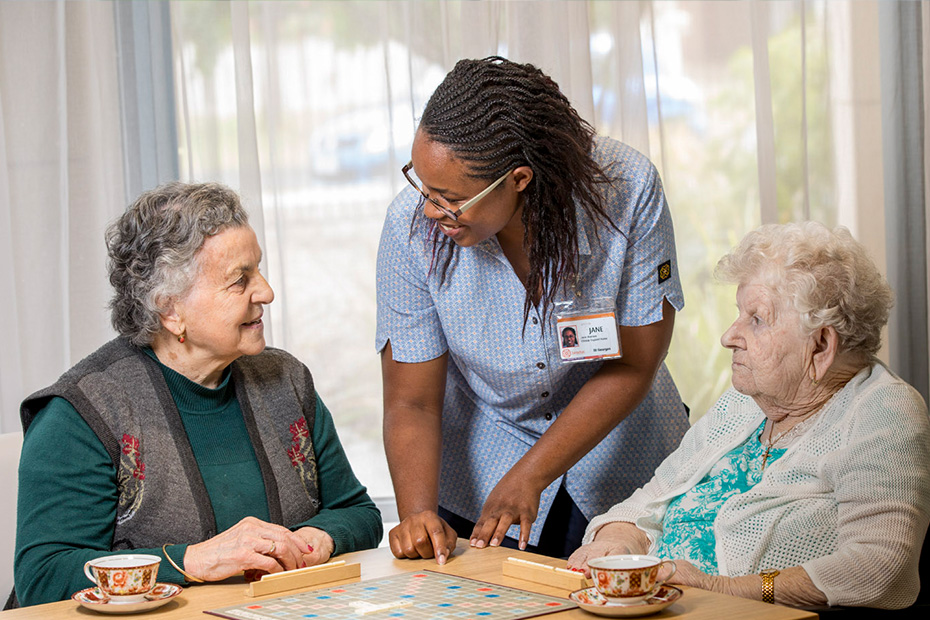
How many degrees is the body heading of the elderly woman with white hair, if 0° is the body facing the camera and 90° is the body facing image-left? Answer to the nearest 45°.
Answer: approximately 45°

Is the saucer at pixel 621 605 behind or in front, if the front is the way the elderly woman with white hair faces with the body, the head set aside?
in front

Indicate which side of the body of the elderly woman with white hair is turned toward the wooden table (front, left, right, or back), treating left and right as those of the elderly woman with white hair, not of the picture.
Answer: front

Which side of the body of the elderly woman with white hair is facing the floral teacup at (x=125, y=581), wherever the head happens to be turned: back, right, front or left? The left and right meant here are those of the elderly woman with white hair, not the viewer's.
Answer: front

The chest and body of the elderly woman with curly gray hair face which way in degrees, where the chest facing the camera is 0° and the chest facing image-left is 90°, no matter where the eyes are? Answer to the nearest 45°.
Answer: approximately 315°

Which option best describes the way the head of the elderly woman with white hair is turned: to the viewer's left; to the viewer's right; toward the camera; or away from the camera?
to the viewer's left

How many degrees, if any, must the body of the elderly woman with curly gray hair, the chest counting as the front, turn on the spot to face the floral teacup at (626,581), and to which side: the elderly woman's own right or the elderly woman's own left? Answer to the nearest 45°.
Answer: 0° — they already face it

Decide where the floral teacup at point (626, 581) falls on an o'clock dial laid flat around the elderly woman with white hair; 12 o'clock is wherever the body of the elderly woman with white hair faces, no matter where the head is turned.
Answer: The floral teacup is roughly at 11 o'clock from the elderly woman with white hair.

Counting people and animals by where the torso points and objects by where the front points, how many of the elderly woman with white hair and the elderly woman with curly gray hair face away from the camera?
0

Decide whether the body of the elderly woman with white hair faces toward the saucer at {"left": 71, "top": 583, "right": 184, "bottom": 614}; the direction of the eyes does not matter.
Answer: yes
